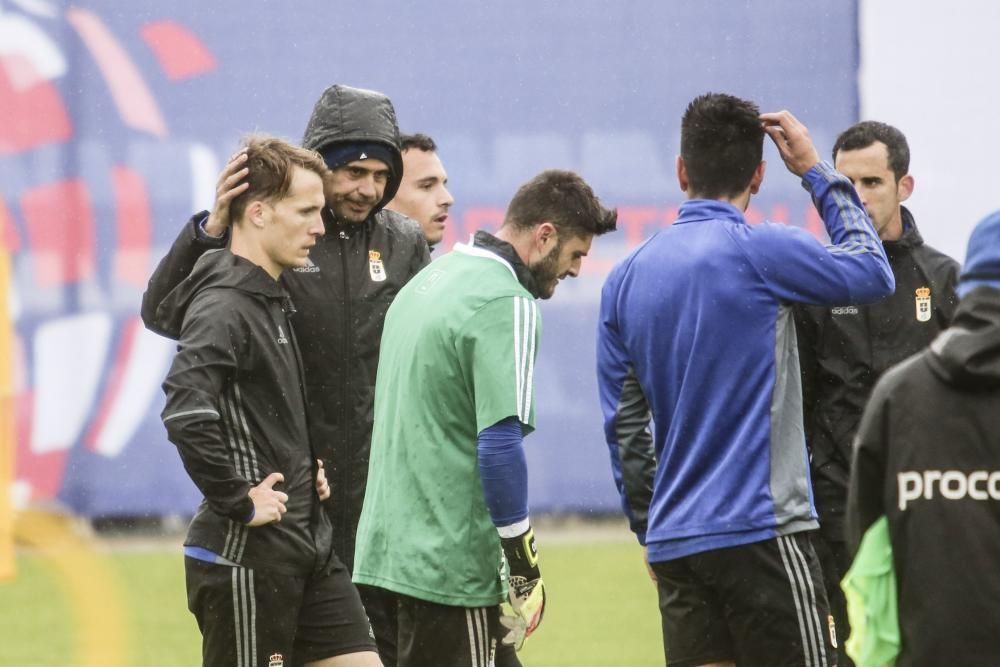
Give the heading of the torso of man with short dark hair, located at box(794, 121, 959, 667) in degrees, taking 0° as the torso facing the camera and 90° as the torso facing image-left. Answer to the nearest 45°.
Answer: approximately 45°

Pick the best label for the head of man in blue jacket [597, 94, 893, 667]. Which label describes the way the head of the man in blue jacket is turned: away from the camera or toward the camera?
away from the camera

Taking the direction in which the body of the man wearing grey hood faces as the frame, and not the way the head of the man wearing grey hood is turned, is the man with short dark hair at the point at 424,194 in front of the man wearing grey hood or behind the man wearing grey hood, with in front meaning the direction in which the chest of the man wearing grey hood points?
behind

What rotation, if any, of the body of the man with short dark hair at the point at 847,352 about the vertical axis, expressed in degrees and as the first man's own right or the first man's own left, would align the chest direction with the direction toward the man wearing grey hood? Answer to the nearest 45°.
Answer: approximately 45° to the first man's own right

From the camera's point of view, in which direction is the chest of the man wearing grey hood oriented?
toward the camera

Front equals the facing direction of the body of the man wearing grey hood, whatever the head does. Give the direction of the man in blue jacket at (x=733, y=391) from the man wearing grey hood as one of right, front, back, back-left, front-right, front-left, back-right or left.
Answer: front-left

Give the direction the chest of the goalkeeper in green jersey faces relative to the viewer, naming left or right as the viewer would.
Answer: facing away from the viewer and to the right of the viewer

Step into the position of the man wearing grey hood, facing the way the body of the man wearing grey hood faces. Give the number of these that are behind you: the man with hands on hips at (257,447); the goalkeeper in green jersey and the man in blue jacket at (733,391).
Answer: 0

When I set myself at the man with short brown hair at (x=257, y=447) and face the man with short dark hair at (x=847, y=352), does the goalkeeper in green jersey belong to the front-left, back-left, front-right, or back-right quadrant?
front-right

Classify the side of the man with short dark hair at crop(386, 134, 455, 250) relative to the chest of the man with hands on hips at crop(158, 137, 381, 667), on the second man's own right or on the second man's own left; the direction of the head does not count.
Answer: on the second man's own left

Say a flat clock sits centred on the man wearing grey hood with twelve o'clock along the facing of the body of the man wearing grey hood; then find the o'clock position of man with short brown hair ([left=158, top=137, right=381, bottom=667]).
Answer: The man with short brown hair is roughly at 1 o'clock from the man wearing grey hood.
